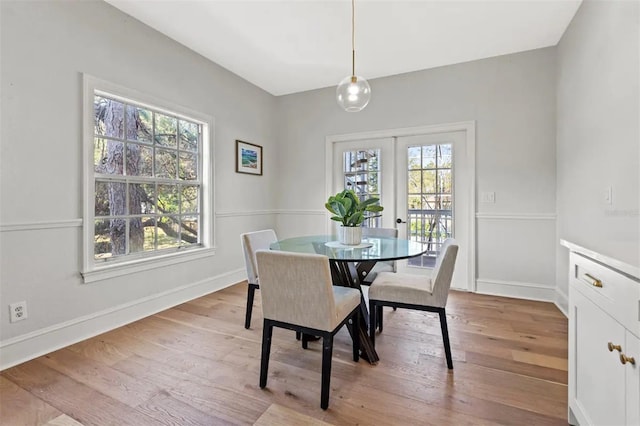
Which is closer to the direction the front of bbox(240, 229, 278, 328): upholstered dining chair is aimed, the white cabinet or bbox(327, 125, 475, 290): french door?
the white cabinet

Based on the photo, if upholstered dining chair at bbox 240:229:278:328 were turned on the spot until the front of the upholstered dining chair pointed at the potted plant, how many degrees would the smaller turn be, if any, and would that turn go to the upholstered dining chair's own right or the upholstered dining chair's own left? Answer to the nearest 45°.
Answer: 0° — it already faces it

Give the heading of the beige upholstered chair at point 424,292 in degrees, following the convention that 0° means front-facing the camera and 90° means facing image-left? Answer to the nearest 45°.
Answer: approximately 90°

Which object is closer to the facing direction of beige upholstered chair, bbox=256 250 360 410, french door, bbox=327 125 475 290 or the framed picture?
the french door

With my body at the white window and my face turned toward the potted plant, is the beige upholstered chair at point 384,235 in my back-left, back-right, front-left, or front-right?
front-left

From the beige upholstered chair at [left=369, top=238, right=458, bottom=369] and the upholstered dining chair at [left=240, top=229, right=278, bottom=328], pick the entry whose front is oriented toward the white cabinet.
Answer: the upholstered dining chair

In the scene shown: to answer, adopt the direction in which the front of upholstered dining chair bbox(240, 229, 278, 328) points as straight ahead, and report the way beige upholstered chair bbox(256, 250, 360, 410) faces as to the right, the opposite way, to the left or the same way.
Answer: to the left

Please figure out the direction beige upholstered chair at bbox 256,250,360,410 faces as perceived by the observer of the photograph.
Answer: facing away from the viewer and to the right of the viewer

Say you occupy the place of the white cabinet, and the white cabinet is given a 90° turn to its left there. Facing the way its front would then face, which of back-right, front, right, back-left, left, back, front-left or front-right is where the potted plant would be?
back-right

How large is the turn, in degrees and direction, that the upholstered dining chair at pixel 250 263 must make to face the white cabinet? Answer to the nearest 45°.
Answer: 0° — it already faces it

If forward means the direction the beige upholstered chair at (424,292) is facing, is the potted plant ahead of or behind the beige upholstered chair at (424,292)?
ahead

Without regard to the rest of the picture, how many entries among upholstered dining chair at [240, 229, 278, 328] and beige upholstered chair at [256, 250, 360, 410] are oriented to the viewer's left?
0

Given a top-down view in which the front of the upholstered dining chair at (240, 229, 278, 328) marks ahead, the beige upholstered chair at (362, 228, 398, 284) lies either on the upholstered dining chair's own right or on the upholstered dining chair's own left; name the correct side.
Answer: on the upholstered dining chair's own left

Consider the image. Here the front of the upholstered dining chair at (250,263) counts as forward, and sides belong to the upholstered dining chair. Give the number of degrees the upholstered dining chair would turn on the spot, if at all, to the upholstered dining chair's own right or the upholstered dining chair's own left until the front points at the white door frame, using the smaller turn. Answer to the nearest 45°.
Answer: approximately 45° to the upholstered dining chair's own left

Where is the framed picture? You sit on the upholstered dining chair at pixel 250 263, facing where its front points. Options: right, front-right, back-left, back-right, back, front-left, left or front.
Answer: back-left
